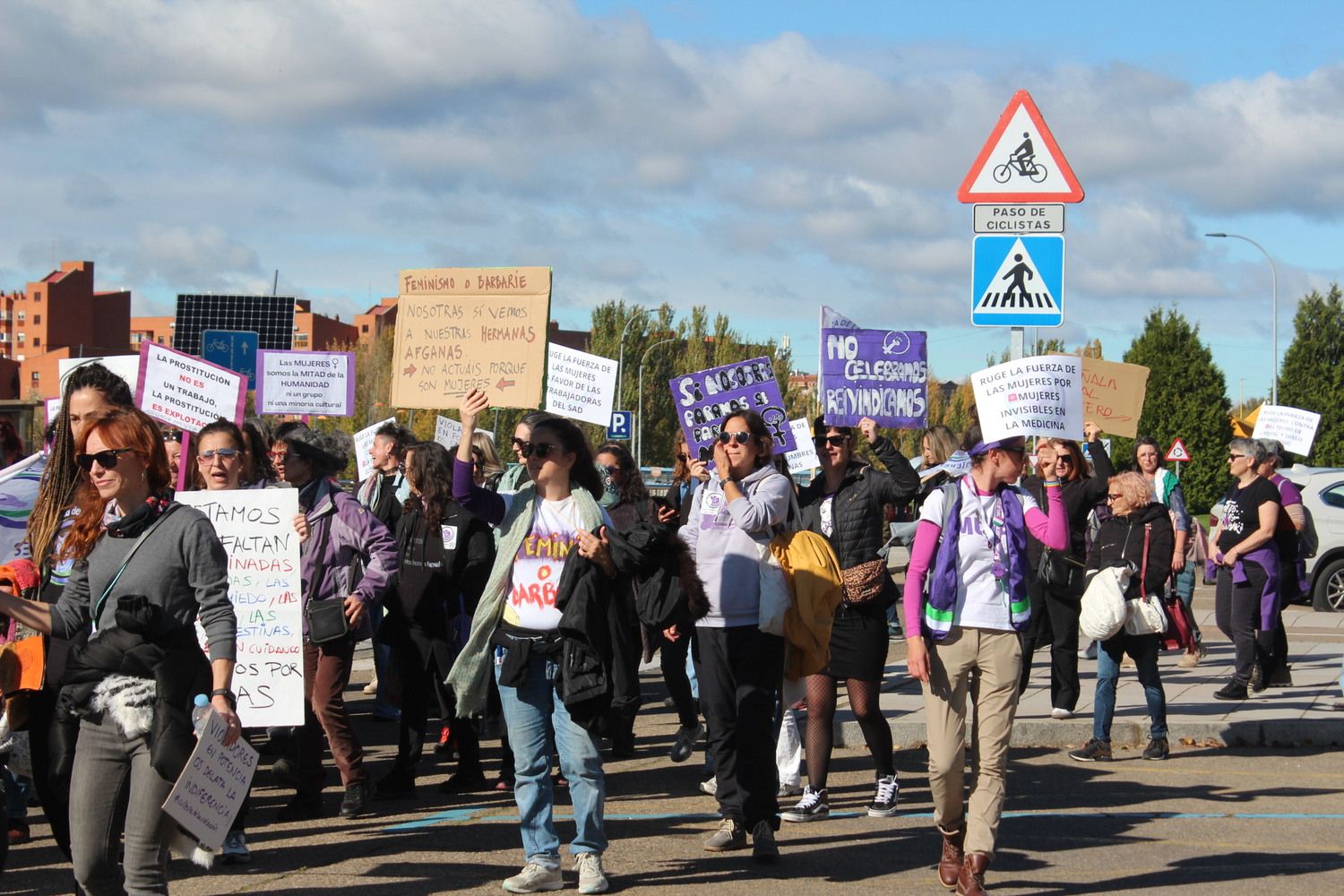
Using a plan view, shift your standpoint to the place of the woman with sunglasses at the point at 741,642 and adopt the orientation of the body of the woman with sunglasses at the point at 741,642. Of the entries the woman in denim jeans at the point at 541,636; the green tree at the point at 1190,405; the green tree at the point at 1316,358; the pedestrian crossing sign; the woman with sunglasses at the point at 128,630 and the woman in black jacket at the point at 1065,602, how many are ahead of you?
2

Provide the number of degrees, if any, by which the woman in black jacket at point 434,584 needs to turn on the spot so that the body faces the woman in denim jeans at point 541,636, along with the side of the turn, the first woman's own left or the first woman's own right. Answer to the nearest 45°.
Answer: approximately 45° to the first woman's own left

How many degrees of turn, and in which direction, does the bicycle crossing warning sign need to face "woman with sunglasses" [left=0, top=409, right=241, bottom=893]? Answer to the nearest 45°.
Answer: approximately 45° to its right

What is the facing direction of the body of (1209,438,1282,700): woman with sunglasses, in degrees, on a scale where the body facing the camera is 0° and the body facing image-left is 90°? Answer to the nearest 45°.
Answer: approximately 45°

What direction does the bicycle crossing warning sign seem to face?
toward the camera

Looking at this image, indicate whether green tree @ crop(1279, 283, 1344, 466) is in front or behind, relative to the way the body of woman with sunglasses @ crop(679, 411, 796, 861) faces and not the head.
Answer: behind

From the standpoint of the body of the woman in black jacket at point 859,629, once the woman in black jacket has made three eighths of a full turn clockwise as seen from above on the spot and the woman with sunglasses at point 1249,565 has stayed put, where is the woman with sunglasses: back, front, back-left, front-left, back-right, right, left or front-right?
front-right

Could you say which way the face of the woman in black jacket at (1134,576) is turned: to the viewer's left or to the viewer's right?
to the viewer's left

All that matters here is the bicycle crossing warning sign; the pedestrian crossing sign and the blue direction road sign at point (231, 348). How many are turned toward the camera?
3

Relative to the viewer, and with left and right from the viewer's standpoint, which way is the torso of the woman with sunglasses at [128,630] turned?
facing the viewer and to the left of the viewer
